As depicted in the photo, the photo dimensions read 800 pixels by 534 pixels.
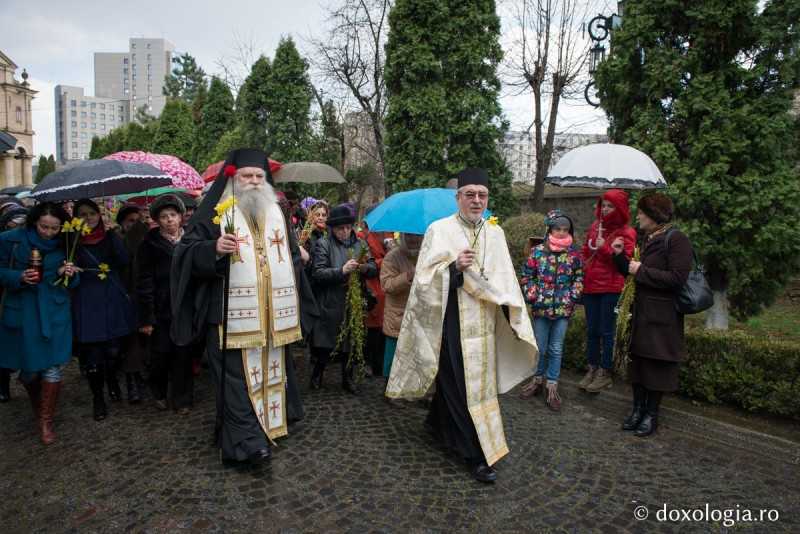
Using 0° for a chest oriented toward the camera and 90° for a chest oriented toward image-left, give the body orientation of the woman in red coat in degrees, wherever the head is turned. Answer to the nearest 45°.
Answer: approximately 45°

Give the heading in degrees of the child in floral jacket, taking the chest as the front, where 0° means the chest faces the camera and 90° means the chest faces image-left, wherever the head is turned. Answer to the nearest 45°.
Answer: approximately 0°

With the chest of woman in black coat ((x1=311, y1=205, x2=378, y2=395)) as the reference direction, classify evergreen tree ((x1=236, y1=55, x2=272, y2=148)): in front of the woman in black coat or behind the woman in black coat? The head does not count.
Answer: behind

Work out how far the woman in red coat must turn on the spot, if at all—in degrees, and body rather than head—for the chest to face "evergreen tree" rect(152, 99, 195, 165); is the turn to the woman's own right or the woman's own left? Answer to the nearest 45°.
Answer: approximately 90° to the woman's own right

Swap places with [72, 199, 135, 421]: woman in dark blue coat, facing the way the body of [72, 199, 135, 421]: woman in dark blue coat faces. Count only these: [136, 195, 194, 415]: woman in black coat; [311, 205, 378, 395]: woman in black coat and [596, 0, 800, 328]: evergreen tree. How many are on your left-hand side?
3

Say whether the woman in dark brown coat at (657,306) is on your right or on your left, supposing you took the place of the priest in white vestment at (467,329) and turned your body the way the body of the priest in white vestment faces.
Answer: on your left

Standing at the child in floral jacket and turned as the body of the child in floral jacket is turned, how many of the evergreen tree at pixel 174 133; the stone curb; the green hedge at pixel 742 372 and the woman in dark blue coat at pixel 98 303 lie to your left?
2

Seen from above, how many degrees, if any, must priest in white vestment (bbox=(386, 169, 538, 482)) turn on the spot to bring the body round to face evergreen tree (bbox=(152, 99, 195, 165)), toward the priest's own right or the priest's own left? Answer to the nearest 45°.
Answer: approximately 180°

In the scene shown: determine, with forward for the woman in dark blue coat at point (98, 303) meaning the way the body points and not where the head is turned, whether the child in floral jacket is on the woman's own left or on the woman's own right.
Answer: on the woman's own left

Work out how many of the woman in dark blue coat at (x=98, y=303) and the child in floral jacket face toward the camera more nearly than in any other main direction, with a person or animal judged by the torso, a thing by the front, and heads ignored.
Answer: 2

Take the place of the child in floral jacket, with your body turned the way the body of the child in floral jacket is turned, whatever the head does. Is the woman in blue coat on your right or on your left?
on your right

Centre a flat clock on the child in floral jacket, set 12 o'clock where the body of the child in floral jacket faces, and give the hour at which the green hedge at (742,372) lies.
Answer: The green hedge is roughly at 9 o'clock from the child in floral jacket.
